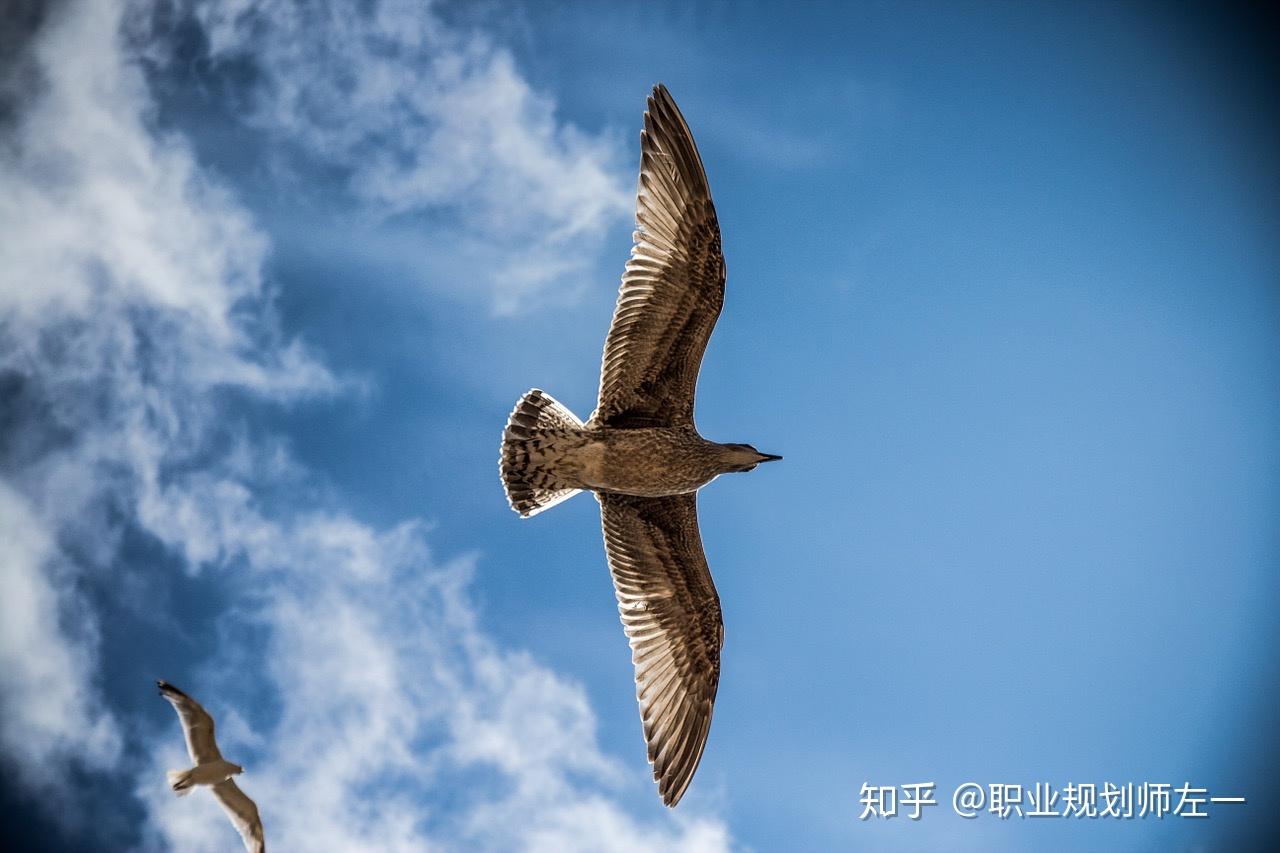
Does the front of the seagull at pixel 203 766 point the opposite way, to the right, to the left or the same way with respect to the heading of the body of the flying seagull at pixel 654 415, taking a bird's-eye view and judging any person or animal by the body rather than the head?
the same way

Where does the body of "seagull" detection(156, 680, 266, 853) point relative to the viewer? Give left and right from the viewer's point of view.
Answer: facing to the right of the viewer

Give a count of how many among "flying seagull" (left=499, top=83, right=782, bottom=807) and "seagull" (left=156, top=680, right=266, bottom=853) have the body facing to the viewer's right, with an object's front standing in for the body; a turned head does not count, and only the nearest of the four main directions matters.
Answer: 2

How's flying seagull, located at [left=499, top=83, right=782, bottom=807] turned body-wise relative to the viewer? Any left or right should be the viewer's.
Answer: facing to the right of the viewer
